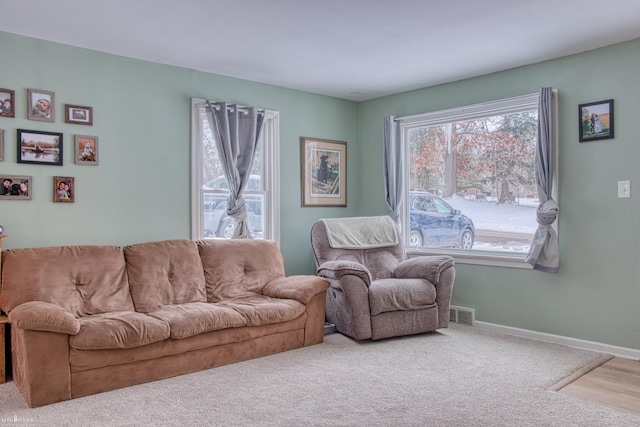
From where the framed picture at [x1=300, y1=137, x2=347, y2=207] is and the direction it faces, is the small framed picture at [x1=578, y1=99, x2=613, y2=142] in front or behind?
in front

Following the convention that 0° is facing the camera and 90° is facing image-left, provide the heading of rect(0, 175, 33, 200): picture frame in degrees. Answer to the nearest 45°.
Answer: approximately 0°

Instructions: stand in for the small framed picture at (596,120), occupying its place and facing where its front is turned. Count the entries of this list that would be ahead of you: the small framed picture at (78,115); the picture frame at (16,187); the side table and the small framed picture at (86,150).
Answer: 4

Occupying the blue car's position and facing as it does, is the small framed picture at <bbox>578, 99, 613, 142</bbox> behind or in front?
in front

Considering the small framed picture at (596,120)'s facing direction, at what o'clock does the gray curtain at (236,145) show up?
The gray curtain is roughly at 1 o'clock from the small framed picture.

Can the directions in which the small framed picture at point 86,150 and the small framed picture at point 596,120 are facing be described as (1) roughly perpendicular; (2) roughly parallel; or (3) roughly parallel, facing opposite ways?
roughly perpendicular

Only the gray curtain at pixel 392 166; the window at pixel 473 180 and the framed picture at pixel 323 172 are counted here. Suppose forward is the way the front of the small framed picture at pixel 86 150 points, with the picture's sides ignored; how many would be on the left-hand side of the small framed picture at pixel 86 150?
3

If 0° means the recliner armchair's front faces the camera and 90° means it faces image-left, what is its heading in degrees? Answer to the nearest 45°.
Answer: approximately 315°

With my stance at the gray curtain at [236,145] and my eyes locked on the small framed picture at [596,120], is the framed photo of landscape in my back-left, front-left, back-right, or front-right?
back-right

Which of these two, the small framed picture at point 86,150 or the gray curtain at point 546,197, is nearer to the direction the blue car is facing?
the gray curtain
